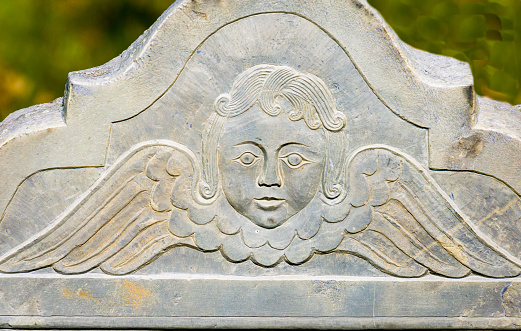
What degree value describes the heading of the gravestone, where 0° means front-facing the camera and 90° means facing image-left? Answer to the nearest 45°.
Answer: approximately 0°
